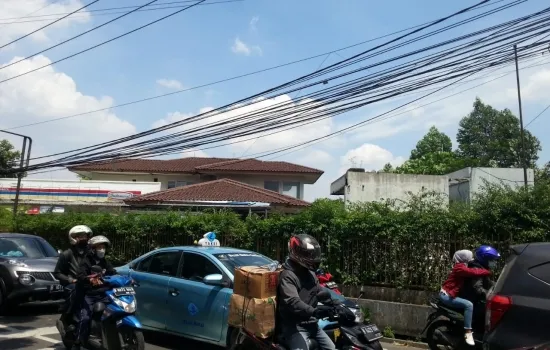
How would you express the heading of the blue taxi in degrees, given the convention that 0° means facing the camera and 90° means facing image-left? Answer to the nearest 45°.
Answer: approximately 315°

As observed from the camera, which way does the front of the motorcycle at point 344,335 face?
facing the viewer and to the right of the viewer

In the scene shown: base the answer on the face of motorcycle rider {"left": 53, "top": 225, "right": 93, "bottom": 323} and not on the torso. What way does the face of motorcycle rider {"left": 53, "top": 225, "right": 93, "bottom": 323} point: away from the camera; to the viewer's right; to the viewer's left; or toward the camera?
toward the camera

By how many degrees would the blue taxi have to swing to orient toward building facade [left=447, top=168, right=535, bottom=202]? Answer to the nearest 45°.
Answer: approximately 90° to its left

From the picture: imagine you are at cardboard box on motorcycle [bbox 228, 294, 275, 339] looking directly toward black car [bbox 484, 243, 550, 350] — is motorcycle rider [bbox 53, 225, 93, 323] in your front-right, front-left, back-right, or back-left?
back-left

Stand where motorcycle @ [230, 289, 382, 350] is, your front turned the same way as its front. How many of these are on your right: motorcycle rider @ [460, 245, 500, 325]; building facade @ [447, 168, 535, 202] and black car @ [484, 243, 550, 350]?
0

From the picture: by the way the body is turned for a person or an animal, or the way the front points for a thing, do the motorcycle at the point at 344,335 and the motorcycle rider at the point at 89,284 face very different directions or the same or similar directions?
same or similar directions

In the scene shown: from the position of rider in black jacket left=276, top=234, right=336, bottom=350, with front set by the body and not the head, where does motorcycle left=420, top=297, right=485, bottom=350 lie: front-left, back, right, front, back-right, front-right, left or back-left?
left
